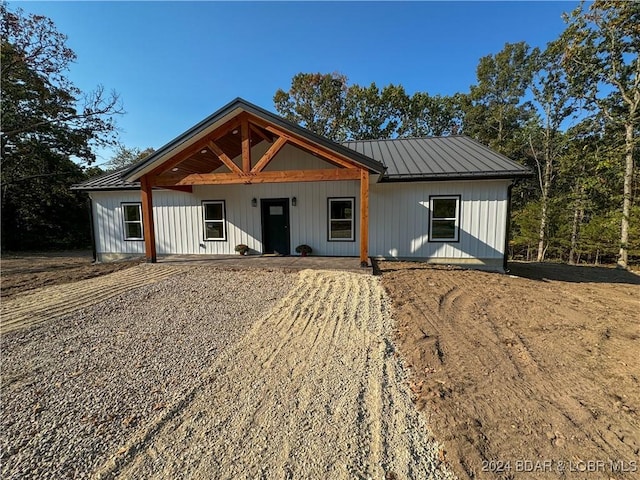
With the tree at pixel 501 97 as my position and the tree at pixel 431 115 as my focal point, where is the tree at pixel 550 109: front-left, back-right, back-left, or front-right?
back-left

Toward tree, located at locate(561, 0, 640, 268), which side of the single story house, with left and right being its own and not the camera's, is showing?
left

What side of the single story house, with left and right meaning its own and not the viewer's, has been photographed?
front

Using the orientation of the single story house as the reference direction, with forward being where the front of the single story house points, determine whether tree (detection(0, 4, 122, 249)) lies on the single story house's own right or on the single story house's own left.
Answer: on the single story house's own right

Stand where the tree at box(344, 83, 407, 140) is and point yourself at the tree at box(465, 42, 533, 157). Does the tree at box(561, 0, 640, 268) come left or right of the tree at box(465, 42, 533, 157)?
right

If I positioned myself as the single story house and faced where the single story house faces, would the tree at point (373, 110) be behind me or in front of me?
behind

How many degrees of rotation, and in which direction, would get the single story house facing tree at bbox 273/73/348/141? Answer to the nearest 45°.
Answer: approximately 180°

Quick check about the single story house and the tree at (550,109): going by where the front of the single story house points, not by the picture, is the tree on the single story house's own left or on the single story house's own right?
on the single story house's own left

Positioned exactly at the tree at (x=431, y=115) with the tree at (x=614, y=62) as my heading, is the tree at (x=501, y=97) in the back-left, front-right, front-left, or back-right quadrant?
front-left
